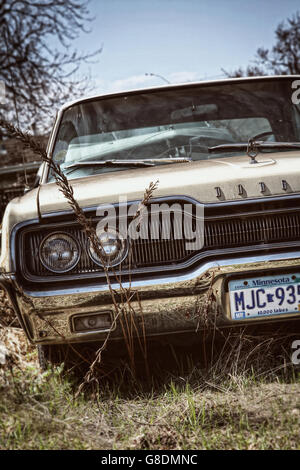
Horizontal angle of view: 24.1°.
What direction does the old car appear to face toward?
toward the camera
